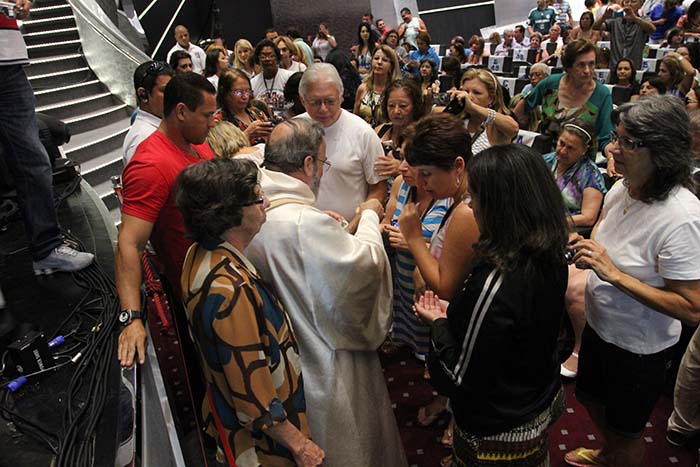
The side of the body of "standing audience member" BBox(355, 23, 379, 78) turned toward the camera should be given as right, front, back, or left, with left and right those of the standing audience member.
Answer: front

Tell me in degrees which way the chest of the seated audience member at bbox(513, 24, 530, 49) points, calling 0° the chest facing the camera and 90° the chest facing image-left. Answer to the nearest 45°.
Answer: approximately 45°

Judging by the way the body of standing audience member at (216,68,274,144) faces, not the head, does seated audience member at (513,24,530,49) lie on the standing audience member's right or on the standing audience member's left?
on the standing audience member's left

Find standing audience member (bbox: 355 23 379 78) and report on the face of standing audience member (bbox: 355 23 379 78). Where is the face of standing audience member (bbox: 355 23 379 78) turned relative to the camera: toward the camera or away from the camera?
toward the camera

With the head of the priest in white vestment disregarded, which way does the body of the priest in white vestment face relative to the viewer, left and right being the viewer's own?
facing away from the viewer and to the right of the viewer

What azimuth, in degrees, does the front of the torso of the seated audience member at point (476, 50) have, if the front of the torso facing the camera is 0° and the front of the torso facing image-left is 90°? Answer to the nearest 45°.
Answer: approximately 45°

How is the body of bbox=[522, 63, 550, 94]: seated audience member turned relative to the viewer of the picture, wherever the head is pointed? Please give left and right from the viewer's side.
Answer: facing the viewer and to the left of the viewer

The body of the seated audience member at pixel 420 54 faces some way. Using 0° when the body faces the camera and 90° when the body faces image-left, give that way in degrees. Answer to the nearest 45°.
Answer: approximately 45°

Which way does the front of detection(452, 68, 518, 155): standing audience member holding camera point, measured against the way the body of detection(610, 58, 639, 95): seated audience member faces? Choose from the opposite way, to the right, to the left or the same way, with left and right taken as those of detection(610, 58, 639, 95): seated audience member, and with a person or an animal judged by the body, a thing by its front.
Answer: the same way

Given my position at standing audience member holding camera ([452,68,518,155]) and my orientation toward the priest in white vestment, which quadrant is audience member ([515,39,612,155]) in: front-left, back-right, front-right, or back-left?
back-left

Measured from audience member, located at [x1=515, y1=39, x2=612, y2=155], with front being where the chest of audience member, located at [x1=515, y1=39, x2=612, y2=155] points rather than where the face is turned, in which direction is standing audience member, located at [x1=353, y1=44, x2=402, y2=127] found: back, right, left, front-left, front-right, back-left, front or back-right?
right

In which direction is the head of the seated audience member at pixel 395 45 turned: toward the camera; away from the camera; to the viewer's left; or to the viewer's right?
toward the camera

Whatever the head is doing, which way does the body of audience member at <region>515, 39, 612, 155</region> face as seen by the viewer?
toward the camera

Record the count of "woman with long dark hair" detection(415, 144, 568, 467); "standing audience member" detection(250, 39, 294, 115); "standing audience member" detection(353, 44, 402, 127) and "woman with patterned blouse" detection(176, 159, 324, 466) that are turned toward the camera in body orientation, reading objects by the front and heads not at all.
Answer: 2

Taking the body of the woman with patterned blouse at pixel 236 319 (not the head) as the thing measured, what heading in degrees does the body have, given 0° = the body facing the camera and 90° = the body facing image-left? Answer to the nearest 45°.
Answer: approximately 270°
